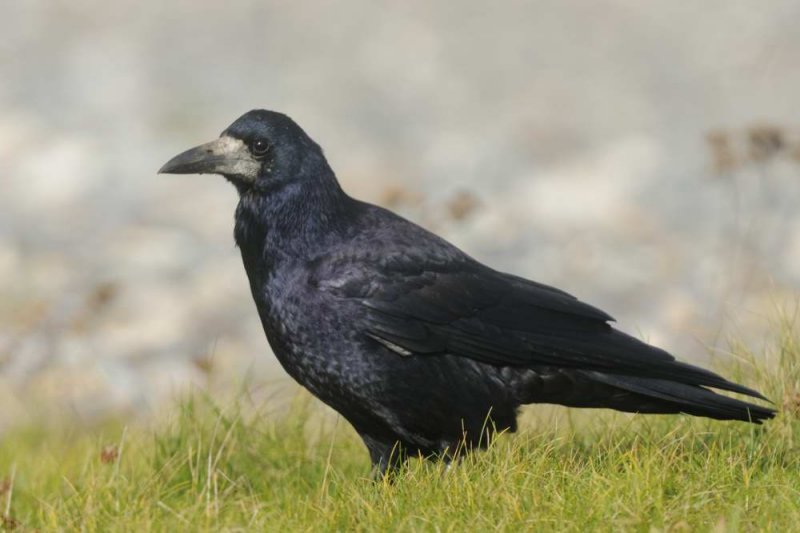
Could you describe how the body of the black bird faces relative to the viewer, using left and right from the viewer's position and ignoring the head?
facing to the left of the viewer
